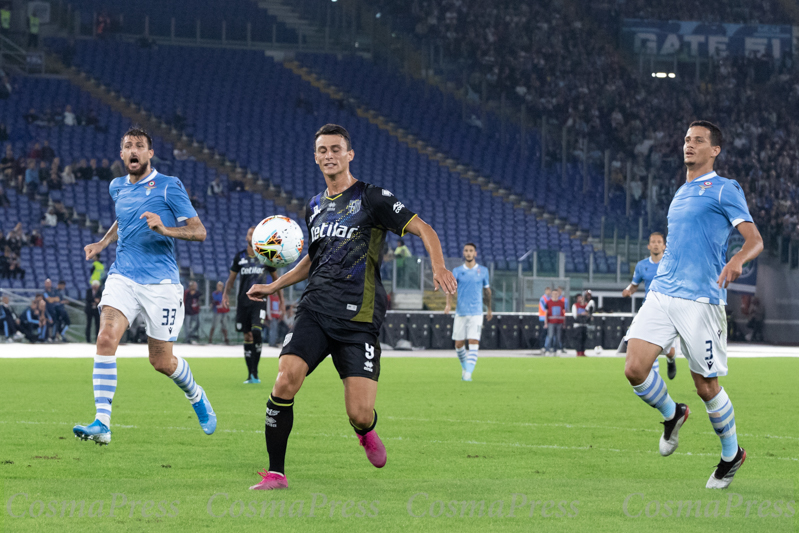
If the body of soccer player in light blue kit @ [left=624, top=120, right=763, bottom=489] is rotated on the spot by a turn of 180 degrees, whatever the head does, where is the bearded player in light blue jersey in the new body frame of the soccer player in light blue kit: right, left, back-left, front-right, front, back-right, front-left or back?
back-left

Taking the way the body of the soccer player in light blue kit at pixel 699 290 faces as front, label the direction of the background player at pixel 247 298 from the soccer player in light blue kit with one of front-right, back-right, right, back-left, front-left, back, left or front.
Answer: right

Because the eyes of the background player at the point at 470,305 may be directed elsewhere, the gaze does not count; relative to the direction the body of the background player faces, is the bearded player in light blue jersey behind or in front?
in front

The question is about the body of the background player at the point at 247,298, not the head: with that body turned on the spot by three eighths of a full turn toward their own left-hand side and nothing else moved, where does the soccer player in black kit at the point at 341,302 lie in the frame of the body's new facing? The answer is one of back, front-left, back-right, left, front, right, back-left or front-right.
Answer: back-right

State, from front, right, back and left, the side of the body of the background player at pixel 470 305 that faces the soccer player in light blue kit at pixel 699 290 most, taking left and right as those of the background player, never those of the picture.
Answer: front

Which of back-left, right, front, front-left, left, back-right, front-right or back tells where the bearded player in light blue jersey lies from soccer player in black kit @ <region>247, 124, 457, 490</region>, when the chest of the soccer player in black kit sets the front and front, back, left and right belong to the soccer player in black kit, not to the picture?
right

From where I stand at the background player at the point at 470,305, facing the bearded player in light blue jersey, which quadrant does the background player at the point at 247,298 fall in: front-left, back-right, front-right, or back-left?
front-right

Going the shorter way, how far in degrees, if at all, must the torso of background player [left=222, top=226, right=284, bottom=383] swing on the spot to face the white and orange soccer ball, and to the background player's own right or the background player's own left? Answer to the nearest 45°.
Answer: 0° — they already face it

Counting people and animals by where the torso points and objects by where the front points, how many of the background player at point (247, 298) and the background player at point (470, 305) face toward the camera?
2

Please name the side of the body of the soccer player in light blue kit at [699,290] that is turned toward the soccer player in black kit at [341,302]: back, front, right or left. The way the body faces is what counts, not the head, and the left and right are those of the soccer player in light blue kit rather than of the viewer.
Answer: front

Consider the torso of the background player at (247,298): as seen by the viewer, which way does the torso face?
toward the camera

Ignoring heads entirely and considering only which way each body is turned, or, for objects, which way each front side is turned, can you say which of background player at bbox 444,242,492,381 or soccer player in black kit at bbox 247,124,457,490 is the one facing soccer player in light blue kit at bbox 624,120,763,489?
the background player

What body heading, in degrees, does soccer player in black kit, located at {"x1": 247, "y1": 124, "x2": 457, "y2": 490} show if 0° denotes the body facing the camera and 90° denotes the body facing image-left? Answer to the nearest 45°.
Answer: approximately 45°
